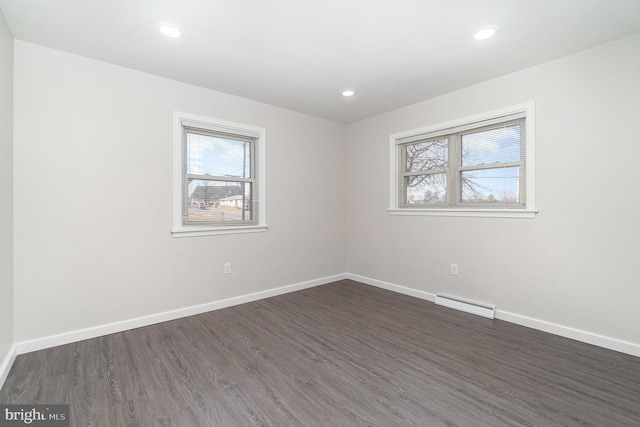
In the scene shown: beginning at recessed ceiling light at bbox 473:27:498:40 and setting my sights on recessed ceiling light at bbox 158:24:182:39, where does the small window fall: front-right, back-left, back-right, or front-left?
front-right

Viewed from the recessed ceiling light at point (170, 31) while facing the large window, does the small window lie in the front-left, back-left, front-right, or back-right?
front-left

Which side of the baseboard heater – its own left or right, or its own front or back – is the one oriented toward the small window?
front

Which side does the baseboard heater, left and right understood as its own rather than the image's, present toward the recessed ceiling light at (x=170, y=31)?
front

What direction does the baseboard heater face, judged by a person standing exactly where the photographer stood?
facing the viewer and to the left of the viewer
